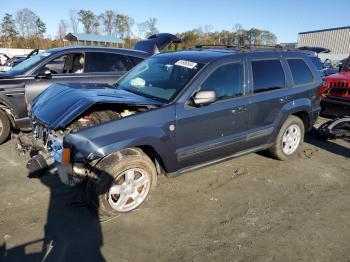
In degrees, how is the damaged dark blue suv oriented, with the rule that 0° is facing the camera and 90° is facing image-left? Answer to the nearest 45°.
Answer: approximately 45°

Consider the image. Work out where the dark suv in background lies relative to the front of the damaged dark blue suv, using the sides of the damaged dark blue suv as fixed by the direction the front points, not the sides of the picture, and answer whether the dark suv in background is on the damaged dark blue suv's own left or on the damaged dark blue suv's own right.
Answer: on the damaged dark blue suv's own right

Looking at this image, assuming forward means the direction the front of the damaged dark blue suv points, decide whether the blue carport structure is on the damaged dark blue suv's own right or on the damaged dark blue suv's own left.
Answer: on the damaged dark blue suv's own right
